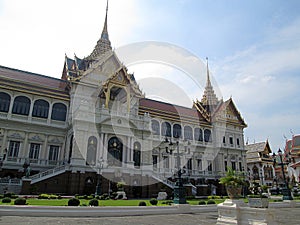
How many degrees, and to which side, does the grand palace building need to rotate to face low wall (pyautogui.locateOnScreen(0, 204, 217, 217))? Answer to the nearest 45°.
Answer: approximately 45° to its right

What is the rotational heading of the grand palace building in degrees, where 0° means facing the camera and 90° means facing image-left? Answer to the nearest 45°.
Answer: approximately 315°

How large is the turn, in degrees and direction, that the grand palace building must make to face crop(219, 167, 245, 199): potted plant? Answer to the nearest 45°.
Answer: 0° — it already faces it
